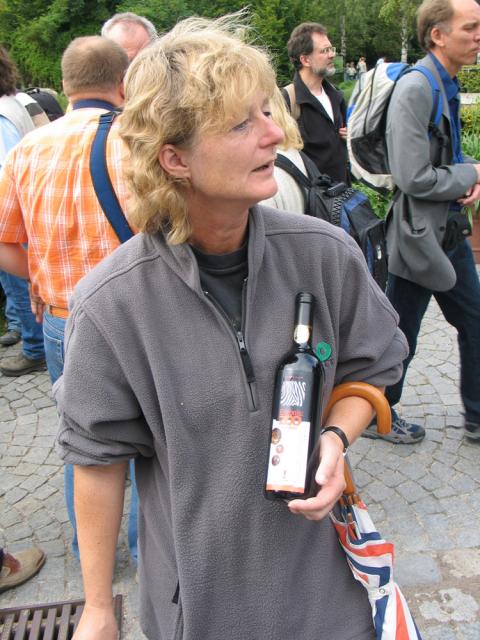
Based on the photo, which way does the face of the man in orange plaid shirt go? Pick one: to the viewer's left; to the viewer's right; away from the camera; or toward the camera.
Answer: away from the camera

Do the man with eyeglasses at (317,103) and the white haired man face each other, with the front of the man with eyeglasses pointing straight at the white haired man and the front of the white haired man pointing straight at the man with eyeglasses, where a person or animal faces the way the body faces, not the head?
no

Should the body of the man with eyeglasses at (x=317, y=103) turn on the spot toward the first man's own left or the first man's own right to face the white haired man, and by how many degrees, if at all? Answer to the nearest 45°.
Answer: approximately 90° to the first man's own right

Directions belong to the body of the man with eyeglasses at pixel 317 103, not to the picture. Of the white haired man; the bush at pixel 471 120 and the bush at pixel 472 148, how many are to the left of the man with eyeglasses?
2

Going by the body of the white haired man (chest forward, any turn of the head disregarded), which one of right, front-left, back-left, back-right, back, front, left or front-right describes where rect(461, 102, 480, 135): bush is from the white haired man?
back-left

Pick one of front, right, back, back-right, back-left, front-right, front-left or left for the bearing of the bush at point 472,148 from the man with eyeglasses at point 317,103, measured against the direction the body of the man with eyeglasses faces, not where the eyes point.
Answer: left

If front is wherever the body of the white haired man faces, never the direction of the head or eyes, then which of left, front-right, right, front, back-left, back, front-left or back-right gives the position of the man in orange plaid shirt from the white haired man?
front

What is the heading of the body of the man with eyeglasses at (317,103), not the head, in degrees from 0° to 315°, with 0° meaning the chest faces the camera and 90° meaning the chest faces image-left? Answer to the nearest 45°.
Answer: approximately 315°

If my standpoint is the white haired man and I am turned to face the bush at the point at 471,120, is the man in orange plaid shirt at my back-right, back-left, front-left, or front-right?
back-right

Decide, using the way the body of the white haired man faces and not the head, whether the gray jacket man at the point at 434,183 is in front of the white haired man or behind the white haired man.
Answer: in front

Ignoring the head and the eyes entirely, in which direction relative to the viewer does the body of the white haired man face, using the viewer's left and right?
facing the viewer
